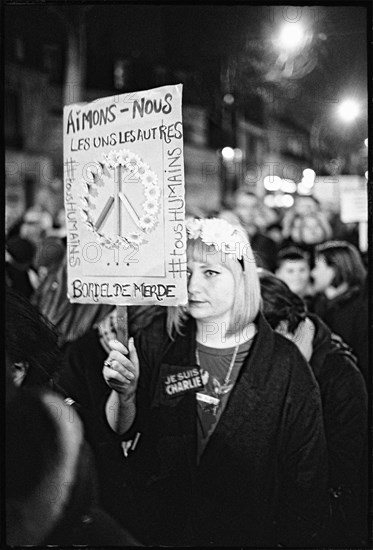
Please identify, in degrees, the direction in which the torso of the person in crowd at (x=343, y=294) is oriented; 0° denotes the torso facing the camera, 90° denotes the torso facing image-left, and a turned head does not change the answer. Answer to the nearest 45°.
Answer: approximately 90°

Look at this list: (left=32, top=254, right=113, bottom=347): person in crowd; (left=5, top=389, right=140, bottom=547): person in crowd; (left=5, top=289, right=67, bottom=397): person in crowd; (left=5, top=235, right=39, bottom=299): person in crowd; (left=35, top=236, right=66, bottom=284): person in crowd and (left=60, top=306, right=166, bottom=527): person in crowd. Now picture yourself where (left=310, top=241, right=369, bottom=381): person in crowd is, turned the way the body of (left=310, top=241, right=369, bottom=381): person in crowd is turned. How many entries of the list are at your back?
0

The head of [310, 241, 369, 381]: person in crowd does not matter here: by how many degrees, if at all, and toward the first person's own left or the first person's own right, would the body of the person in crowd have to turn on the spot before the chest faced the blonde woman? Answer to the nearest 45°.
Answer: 0° — they already face them

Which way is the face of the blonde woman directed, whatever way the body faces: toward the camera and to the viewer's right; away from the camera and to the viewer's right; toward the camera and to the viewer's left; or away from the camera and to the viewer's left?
toward the camera and to the viewer's left

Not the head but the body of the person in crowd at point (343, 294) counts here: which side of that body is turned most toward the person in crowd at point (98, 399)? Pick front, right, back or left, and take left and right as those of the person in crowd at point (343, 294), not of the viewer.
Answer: front

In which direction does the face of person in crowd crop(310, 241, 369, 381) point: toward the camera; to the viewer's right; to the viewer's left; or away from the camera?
to the viewer's left
